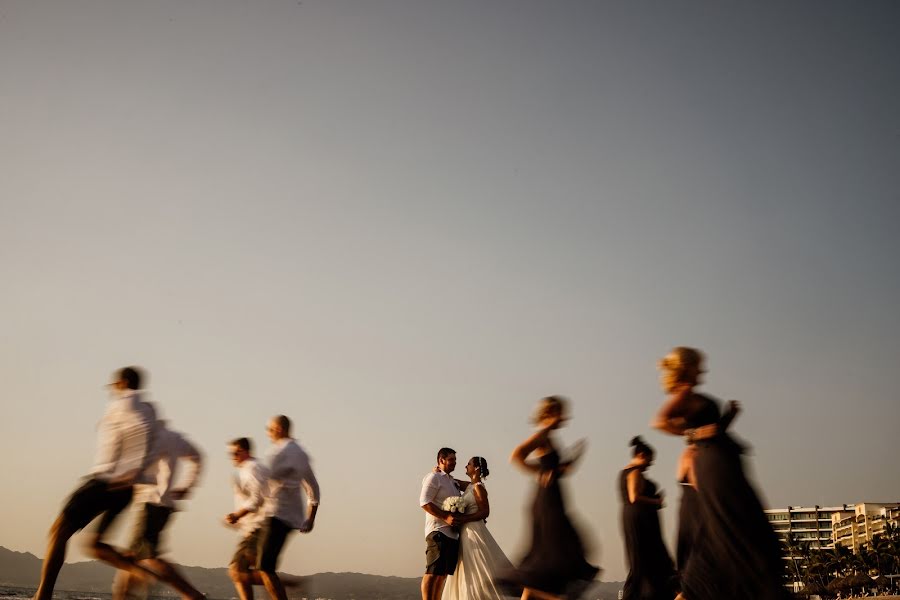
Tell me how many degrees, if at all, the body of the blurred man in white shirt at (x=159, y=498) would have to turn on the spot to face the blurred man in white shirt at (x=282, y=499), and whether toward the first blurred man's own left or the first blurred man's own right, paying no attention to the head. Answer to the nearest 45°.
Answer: approximately 180°

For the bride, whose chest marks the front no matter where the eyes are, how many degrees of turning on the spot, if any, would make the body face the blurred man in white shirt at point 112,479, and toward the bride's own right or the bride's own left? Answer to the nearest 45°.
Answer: approximately 45° to the bride's own left

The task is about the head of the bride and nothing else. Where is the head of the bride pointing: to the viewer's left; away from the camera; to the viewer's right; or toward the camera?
to the viewer's left

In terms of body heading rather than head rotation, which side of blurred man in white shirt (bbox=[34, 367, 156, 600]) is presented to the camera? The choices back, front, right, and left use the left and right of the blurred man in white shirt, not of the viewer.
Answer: left

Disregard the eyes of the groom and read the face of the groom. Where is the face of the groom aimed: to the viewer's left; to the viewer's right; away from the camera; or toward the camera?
to the viewer's right

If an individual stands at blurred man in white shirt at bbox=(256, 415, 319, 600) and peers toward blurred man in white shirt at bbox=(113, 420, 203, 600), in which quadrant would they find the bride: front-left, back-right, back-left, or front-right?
back-right

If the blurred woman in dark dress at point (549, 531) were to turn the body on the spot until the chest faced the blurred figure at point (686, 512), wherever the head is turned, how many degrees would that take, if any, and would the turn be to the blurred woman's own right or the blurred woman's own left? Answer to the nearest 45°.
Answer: approximately 45° to the blurred woman's own right

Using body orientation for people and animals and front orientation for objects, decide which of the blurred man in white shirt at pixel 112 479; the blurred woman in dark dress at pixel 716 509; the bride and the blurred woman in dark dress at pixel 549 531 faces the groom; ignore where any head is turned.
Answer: the bride

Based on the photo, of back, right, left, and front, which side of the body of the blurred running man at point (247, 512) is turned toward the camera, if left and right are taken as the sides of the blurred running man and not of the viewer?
left

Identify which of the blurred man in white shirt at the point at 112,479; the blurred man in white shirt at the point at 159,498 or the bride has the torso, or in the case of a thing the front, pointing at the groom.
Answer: the bride

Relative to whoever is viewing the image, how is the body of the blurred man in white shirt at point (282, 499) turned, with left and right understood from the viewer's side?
facing to the left of the viewer
